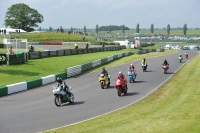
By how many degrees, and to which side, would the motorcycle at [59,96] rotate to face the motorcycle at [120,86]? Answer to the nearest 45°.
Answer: approximately 180°

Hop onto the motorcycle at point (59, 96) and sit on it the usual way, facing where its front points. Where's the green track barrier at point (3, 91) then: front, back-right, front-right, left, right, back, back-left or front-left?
right

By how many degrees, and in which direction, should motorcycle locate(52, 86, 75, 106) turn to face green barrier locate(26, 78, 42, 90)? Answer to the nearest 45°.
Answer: approximately 135° to its right

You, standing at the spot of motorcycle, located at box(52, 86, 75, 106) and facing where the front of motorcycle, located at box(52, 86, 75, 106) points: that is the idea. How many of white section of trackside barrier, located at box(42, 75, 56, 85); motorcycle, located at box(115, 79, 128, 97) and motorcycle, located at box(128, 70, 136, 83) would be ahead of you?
0

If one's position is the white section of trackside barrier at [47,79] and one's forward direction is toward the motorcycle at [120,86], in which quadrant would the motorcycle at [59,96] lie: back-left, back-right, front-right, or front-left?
front-right

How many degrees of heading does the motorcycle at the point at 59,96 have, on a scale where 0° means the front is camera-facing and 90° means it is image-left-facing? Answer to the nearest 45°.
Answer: approximately 45°

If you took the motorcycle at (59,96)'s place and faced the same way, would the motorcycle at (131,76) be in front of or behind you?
behind

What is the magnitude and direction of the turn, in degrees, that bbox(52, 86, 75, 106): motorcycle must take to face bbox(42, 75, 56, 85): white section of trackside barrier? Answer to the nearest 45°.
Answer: approximately 135° to its right

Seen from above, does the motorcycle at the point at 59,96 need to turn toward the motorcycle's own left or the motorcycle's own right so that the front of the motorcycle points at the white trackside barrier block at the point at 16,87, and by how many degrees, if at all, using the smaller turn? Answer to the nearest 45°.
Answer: approximately 90° to the motorcycle's own right
